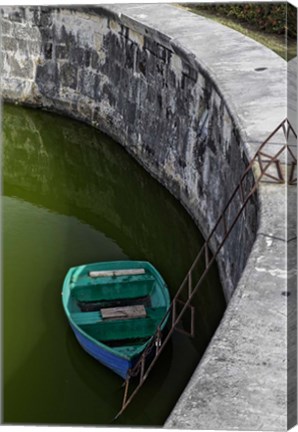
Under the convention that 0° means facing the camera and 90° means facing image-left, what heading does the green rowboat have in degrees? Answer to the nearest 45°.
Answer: approximately 0°

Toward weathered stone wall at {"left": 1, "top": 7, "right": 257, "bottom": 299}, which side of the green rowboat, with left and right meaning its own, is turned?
back
